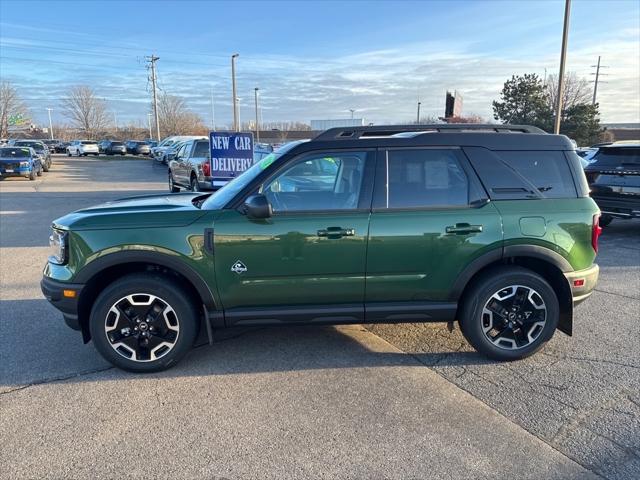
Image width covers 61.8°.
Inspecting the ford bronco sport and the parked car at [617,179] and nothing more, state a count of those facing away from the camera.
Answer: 1

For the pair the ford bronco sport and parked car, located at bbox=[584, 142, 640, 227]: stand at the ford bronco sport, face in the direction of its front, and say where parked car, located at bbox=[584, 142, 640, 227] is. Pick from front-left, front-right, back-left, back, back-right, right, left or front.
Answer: back-right

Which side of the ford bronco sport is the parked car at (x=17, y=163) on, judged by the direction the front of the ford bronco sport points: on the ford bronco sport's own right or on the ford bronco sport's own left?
on the ford bronco sport's own right

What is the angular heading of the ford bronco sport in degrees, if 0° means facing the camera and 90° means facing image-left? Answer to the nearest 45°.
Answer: approximately 90°

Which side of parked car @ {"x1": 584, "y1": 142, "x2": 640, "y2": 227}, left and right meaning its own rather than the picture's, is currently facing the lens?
back

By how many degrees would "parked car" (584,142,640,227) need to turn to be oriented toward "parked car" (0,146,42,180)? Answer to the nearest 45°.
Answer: approximately 90° to its left

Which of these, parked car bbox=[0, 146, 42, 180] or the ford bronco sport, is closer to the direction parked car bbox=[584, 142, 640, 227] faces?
the parked car
